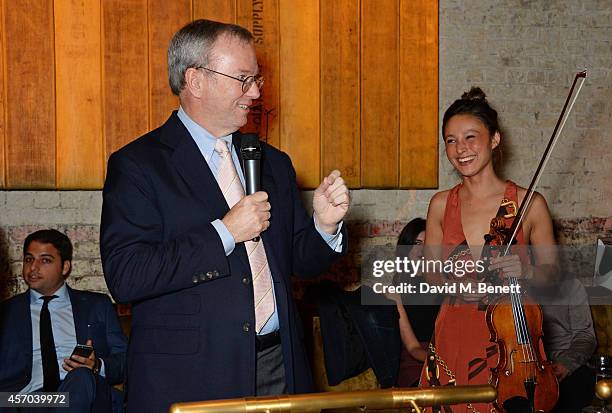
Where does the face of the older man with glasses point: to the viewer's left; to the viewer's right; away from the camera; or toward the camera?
to the viewer's right

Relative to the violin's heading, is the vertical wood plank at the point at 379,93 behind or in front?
behind

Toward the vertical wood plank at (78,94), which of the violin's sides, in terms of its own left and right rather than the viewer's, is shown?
right

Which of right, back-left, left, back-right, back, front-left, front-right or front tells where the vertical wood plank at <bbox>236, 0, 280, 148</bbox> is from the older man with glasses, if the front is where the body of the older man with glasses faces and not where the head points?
back-left

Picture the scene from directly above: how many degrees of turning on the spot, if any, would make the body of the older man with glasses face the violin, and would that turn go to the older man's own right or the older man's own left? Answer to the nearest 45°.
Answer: approximately 90° to the older man's own left

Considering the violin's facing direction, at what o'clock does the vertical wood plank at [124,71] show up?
The vertical wood plank is roughly at 4 o'clock from the violin.

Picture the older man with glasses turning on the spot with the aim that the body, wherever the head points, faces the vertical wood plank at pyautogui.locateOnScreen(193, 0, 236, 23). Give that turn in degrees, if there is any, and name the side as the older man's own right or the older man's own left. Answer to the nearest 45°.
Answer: approximately 135° to the older man's own left

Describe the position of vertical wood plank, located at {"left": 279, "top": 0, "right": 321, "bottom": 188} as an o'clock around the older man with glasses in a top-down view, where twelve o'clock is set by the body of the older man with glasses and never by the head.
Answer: The vertical wood plank is roughly at 8 o'clock from the older man with glasses.

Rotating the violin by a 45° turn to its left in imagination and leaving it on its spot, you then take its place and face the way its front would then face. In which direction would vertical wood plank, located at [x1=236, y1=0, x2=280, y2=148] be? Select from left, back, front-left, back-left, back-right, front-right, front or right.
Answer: back

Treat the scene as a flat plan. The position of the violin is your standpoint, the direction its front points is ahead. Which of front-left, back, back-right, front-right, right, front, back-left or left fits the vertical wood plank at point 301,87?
back-right
